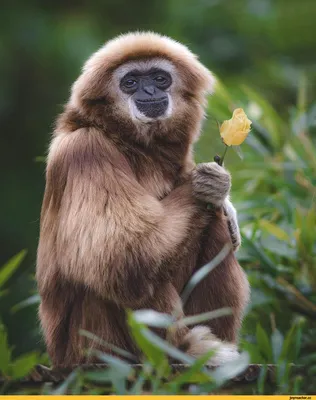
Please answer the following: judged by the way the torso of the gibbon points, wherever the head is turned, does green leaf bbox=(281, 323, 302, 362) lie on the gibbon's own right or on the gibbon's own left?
on the gibbon's own left

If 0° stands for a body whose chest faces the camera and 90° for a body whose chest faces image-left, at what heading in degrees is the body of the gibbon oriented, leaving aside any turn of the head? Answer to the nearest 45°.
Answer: approximately 315°

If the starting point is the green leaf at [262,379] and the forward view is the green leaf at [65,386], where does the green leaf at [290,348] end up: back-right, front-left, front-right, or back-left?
back-right

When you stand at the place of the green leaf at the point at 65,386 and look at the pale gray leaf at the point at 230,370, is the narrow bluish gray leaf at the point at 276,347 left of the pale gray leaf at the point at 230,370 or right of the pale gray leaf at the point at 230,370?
left

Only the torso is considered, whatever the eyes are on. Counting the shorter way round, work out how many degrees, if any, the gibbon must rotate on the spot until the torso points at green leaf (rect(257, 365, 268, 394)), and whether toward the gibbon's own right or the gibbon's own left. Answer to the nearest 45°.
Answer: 0° — it already faces it

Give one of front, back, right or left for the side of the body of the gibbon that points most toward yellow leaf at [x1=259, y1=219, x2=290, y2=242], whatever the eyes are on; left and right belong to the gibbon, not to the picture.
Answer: left
